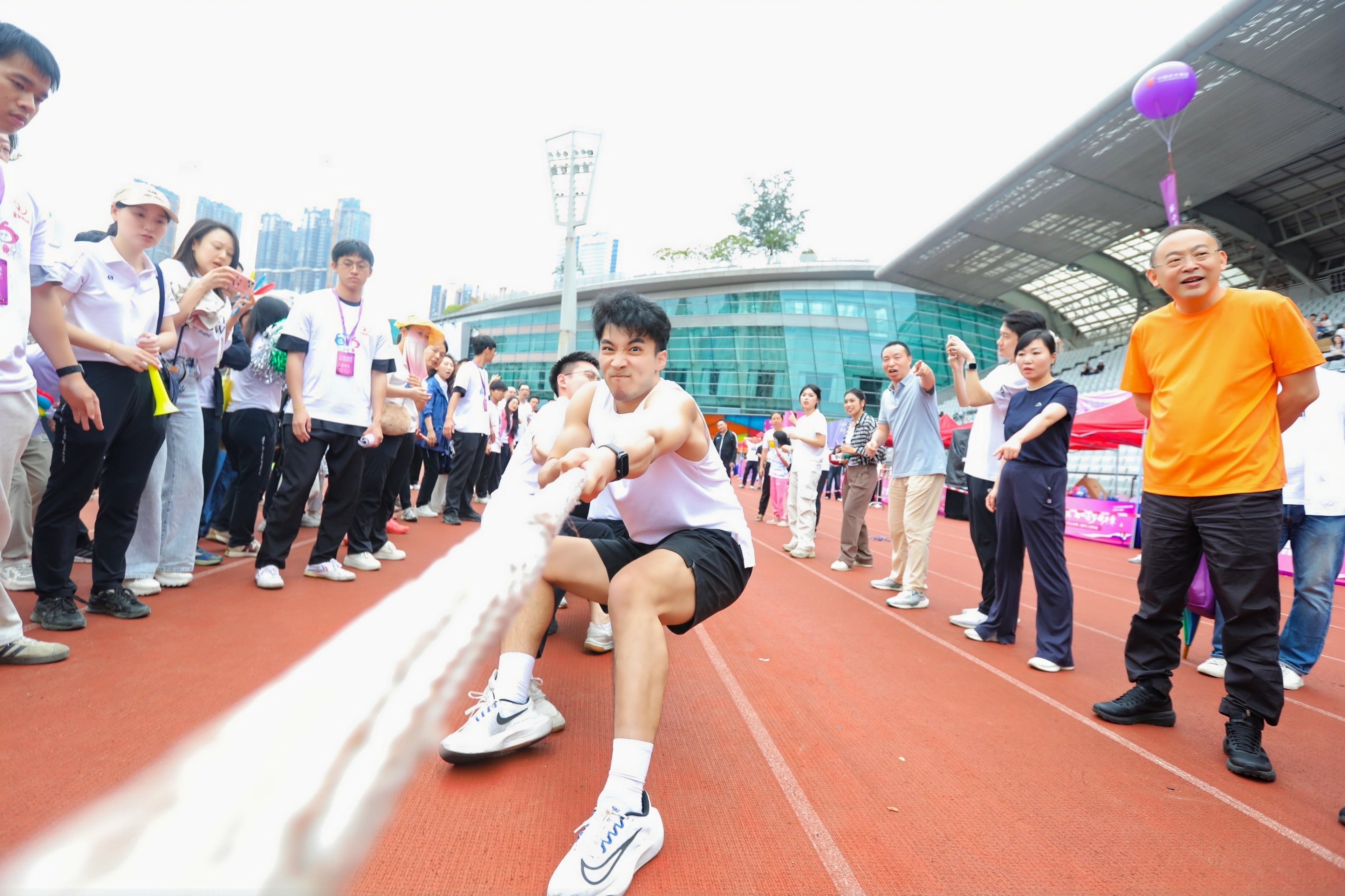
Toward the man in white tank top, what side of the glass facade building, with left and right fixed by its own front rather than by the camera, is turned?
front

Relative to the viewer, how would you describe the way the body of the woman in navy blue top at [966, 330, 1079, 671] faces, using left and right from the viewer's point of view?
facing the viewer and to the left of the viewer

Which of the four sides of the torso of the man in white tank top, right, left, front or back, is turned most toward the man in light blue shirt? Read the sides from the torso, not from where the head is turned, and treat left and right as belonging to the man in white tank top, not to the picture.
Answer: back

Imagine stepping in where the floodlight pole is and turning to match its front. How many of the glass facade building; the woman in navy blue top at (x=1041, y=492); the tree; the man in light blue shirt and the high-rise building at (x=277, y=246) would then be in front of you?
2

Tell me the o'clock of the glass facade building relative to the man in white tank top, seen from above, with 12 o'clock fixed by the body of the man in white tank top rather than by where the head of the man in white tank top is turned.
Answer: The glass facade building is roughly at 5 o'clock from the man in white tank top.

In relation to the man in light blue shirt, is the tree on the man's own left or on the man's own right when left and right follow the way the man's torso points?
on the man's own right

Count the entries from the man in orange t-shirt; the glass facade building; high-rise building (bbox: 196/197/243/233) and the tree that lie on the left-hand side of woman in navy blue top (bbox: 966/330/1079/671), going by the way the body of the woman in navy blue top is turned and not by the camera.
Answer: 1

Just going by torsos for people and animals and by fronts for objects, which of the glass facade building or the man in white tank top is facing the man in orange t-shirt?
the glass facade building

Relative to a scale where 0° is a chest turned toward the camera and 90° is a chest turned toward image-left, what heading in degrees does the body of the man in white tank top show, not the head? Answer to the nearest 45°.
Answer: approximately 45°

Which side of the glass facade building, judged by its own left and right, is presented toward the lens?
front

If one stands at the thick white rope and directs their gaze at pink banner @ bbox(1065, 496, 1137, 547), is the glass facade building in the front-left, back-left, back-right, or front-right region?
front-left

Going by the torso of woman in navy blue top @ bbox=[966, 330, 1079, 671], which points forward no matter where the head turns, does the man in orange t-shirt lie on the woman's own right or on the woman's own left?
on the woman's own left

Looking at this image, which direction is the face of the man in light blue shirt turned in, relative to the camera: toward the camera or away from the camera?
toward the camera
